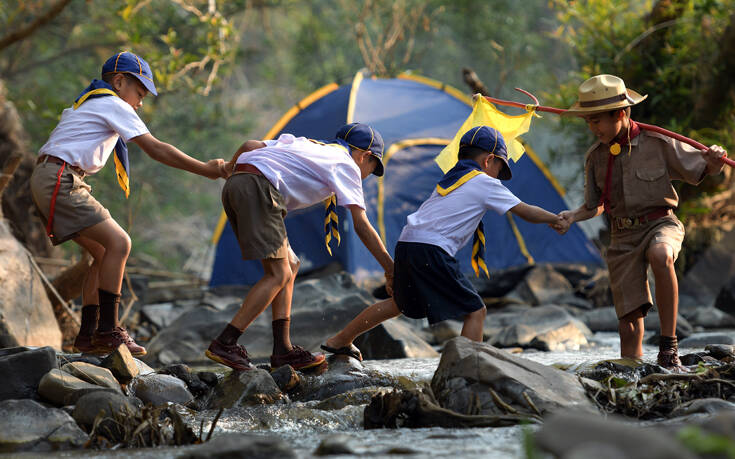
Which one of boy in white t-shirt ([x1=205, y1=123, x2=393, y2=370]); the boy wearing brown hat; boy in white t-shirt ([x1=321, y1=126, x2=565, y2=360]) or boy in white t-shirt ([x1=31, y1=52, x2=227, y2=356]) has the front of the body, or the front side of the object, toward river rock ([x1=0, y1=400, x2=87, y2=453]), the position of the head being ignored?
the boy wearing brown hat

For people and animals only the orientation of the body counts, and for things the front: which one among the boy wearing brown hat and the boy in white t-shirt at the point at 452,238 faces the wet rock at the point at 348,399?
the boy wearing brown hat

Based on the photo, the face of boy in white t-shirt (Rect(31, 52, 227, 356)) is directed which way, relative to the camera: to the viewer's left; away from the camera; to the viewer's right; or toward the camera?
to the viewer's right

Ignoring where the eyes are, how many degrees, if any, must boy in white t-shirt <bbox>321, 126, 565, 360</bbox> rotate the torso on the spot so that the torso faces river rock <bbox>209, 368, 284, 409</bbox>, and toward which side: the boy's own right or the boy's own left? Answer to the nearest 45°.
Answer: approximately 135° to the boy's own right

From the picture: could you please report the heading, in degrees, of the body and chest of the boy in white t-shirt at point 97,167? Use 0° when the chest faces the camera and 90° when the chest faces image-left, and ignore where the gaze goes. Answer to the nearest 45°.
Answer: approximately 270°

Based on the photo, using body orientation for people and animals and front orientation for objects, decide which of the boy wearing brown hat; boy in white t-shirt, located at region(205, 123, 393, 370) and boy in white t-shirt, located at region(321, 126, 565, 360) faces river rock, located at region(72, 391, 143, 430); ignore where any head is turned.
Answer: the boy wearing brown hat

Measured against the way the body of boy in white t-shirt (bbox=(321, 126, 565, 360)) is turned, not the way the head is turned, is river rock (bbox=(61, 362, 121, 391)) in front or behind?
behind

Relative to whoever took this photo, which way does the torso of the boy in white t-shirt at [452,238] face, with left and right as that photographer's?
facing to the right of the viewer

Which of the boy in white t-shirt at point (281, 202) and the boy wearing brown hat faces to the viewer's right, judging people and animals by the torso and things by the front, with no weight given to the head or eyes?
the boy in white t-shirt

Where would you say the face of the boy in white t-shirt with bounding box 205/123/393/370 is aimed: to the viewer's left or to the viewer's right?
to the viewer's right

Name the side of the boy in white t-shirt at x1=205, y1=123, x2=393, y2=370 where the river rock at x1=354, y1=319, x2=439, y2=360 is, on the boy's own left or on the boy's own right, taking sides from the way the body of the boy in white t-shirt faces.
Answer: on the boy's own left

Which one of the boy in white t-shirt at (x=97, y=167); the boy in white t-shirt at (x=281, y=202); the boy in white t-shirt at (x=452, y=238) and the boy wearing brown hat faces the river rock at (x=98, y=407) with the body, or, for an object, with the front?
the boy wearing brown hat

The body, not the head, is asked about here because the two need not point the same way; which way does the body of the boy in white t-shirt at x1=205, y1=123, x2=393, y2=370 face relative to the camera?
to the viewer's right
